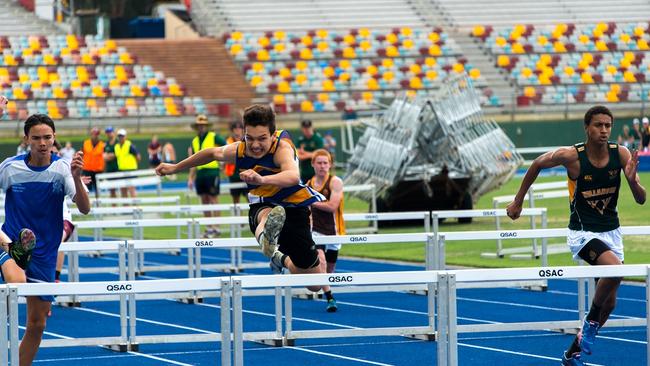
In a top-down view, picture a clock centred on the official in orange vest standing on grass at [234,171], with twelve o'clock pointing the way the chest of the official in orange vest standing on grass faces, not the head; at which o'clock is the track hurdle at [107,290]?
The track hurdle is roughly at 12 o'clock from the official in orange vest standing on grass.

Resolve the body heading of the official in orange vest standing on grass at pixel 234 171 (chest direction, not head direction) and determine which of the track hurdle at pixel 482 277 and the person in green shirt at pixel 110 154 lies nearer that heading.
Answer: the track hurdle

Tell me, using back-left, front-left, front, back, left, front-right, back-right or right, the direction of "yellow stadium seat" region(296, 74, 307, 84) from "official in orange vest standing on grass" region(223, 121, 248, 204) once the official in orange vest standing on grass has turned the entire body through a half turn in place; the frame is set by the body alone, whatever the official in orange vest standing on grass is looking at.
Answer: front

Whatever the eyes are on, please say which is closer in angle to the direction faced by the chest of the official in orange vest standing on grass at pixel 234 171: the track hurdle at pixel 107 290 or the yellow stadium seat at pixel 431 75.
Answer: the track hurdle

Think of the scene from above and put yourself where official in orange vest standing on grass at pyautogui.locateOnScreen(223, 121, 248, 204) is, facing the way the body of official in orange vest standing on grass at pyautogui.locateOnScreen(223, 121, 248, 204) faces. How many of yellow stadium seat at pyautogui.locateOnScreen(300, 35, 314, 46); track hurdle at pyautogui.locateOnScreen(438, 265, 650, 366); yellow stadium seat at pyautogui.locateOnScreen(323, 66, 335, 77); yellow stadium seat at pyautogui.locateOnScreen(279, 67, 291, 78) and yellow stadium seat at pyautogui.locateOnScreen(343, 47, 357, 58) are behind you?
4

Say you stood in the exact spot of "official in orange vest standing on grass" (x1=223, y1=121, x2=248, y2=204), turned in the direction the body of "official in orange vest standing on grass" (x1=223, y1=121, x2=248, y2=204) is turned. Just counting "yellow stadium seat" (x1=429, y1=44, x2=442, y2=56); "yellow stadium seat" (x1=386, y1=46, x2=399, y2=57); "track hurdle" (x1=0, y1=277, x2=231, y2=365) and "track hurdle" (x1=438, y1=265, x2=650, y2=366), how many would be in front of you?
2

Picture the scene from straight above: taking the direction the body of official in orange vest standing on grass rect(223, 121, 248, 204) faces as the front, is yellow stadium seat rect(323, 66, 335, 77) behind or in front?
behind

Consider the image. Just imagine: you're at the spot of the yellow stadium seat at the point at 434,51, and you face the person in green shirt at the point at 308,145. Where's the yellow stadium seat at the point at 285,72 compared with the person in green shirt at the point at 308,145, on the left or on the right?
right

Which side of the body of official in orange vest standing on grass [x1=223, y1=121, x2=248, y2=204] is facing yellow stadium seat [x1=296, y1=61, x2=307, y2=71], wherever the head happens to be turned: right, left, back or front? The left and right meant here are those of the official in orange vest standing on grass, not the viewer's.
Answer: back

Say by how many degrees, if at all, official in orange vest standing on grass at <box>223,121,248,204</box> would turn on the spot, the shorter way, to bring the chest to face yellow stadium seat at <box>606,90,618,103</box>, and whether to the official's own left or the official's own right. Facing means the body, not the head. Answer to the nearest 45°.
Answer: approximately 135° to the official's own left

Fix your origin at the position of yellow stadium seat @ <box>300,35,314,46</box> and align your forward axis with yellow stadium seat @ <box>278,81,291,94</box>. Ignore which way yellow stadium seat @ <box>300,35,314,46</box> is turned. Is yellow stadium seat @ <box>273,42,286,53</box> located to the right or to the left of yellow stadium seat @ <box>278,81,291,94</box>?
right

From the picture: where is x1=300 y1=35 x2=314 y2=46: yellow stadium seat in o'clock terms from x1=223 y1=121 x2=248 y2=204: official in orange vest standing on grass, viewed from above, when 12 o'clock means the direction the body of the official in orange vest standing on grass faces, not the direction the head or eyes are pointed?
The yellow stadium seat is roughly at 6 o'clock from the official in orange vest standing on grass.

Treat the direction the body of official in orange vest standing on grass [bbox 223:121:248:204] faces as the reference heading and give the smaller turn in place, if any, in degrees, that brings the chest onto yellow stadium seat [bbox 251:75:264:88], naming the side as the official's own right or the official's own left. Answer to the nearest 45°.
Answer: approximately 180°

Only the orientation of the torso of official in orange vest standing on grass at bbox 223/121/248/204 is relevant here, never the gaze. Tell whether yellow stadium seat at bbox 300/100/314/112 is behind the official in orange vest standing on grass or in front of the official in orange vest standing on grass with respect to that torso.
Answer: behind

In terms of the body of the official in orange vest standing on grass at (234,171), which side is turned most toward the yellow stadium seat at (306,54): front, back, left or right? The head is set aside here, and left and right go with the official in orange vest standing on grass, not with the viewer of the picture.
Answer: back

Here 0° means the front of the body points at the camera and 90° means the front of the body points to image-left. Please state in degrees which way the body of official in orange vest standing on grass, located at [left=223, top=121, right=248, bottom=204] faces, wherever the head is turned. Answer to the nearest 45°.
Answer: approximately 0°
